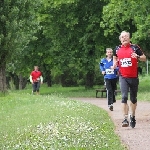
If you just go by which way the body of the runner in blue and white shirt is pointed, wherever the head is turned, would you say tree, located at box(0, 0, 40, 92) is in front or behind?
behind

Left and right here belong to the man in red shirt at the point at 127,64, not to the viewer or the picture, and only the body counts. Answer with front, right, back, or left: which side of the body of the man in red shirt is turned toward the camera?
front

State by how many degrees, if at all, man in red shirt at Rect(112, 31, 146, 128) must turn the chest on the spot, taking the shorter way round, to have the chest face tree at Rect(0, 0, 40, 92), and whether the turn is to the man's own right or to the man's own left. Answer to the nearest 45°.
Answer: approximately 135° to the man's own right

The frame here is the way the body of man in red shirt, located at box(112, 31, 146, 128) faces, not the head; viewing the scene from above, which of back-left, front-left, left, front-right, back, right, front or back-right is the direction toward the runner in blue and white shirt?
back

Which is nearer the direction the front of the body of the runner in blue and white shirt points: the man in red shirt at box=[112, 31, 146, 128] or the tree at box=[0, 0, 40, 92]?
the man in red shirt

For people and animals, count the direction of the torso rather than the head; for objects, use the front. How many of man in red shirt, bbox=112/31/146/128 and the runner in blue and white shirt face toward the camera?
2

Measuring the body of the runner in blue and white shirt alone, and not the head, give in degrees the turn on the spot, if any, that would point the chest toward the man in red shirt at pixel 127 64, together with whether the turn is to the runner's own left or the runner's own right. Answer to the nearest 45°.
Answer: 0° — they already face them

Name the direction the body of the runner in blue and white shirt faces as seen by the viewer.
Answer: toward the camera
